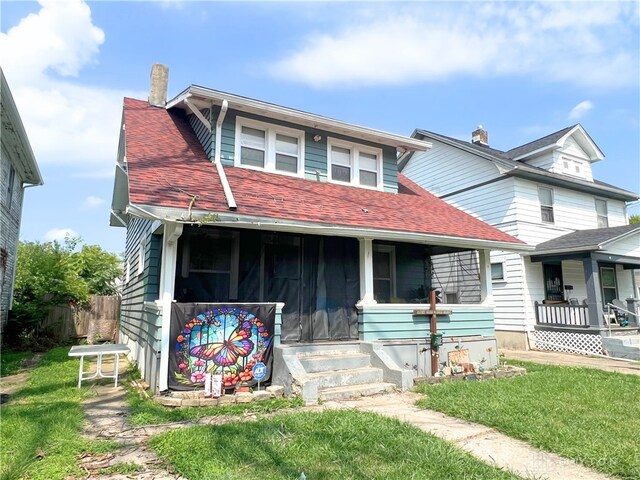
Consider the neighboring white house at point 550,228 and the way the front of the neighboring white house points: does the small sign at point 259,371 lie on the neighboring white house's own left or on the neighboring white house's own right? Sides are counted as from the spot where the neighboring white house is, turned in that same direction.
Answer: on the neighboring white house's own right

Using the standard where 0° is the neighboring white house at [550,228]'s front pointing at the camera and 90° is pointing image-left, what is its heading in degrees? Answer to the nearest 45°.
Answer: approximately 315°

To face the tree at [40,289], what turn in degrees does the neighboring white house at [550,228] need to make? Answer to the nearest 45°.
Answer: approximately 90° to its right

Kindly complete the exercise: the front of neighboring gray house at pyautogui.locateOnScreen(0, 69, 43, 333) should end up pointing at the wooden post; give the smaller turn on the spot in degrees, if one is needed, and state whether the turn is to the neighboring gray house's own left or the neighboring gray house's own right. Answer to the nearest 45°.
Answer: approximately 45° to the neighboring gray house's own left

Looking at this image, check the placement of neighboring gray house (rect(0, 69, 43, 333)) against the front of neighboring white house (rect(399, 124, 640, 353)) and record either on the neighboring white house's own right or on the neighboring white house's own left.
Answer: on the neighboring white house's own right

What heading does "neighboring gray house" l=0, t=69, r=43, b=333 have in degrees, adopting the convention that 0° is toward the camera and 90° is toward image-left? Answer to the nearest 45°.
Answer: approximately 0°

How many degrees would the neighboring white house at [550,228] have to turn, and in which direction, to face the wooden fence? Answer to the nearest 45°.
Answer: approximately 90° to its right
